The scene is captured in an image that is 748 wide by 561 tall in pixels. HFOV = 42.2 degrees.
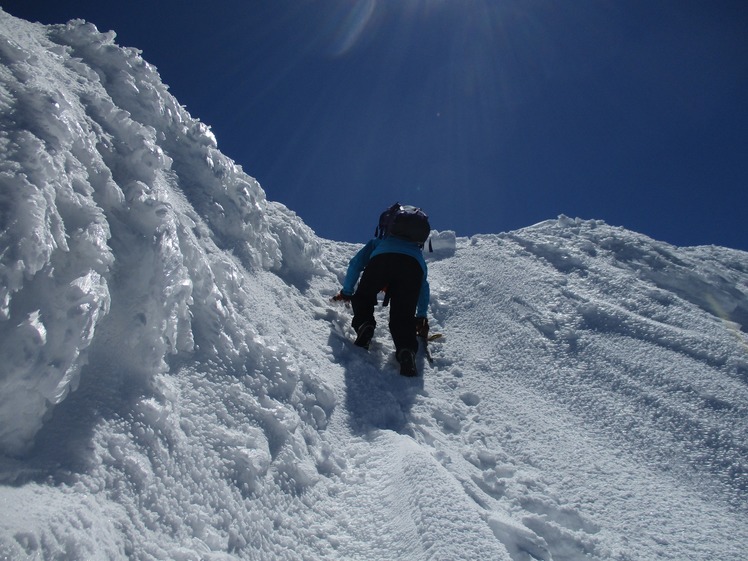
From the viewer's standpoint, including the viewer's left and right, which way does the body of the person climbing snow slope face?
facing away from the viewer
